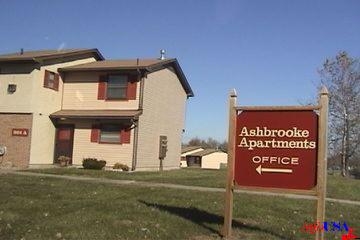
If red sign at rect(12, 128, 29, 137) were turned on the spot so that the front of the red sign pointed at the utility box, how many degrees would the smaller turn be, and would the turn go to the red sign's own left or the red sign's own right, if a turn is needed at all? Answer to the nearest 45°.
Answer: approximately 90° to the red sign's own left

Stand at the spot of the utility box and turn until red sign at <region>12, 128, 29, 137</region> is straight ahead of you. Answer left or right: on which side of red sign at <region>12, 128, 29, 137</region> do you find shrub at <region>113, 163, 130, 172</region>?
left

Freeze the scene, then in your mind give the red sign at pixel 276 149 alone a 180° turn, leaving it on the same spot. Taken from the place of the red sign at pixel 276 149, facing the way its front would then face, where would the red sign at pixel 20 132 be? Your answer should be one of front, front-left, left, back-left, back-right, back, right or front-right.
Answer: front-left

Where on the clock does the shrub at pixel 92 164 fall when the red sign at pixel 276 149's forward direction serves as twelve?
The shrub is roughly at 5 o'clock from the red sign.

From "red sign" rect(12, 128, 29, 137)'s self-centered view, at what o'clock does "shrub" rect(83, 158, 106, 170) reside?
The shrub is roughly at 10 o'clock from the red sign.

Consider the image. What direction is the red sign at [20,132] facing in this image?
toward the camera

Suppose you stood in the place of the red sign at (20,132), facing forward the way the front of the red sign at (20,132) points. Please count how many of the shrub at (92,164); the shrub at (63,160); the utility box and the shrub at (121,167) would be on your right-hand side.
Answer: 0

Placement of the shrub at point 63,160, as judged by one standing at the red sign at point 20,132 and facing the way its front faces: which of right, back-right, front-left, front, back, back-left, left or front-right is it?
left

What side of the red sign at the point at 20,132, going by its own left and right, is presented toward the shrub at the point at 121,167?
left

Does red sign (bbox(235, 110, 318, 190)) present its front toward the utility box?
no

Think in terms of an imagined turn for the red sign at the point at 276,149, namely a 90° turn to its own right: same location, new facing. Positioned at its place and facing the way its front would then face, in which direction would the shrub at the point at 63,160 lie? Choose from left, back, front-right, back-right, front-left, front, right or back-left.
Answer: front-right

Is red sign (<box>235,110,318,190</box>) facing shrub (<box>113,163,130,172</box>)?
no
